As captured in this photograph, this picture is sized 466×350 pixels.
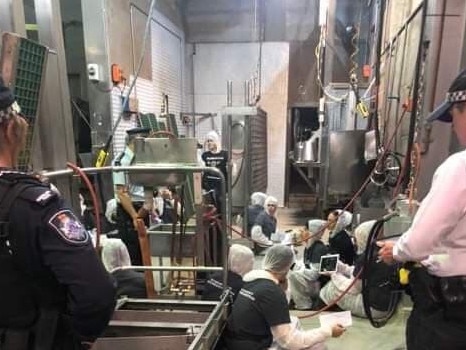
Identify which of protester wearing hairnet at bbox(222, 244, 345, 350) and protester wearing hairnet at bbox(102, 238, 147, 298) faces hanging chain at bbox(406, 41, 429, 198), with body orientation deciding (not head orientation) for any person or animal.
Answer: protester wearing hairnet at bbox(222, 244, 345, 350)

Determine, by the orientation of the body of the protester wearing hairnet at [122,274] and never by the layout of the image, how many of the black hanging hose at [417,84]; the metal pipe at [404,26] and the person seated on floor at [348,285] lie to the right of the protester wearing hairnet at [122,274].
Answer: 3

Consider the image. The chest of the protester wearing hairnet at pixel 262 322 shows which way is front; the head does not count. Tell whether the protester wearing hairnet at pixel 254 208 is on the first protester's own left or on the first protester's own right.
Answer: on the first protester's own left

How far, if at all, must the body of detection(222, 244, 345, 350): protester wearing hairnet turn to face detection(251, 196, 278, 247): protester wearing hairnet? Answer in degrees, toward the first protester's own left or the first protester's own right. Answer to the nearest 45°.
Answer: approximately 45° to the first protester's own left

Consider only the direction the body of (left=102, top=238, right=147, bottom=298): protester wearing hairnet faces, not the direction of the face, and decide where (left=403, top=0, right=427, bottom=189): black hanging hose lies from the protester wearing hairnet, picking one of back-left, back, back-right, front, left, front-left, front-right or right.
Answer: right

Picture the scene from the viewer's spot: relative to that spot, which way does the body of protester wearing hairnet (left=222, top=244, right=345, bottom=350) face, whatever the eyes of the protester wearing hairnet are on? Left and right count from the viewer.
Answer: facing away from the viewer and to the right of the viewer

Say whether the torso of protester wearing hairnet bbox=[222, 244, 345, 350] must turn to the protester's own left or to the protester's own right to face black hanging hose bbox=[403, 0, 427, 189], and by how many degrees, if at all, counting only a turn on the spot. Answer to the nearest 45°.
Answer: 0° — they already face it

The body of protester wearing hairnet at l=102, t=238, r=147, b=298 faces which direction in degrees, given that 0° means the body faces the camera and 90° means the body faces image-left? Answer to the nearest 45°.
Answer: approximately 180°

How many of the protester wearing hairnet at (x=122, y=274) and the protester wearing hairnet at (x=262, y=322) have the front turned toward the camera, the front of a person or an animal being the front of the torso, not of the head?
0

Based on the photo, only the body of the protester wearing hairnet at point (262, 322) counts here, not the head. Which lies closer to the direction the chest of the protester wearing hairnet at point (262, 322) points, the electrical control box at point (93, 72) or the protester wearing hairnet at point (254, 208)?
the protester wearing hairnet

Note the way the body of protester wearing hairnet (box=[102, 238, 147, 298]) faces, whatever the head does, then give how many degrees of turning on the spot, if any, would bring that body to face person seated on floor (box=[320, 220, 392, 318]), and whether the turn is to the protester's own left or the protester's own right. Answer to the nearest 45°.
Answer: approximately 90° to the protester's own right

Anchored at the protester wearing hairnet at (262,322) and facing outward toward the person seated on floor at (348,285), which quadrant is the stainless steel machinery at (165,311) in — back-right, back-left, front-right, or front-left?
back-left

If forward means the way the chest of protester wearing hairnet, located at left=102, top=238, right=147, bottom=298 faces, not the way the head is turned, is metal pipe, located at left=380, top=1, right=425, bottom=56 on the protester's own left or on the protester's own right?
on the protester's own right

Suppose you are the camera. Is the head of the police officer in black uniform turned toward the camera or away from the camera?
away from the camera
